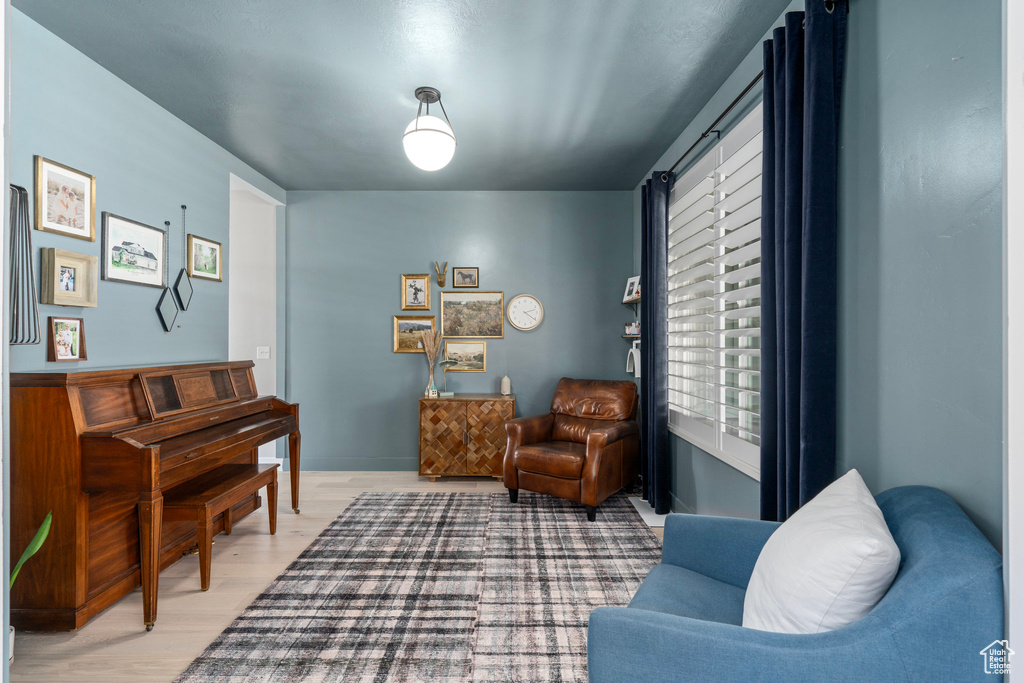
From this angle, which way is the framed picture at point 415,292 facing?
toward the camera

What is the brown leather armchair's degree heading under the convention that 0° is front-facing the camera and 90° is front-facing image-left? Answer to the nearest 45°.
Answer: approximately 45°

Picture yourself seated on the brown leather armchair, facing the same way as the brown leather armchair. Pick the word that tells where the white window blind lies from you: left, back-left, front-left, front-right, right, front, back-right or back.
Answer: left

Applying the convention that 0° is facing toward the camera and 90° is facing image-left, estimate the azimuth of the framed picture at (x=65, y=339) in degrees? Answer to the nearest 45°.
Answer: approximately 315°

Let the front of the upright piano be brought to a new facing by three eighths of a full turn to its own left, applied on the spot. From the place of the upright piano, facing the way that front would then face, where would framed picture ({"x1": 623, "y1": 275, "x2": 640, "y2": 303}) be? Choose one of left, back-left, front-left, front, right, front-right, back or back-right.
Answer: right

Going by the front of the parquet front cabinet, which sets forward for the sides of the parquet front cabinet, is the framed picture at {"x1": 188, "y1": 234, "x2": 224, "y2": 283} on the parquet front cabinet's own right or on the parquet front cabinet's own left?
on the parquet front cabinet's own right

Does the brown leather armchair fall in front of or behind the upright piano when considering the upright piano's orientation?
in front

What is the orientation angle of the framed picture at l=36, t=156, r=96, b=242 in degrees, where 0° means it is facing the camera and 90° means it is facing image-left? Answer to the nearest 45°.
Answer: approximately 315°

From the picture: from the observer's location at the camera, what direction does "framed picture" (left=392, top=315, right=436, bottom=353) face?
facing the viewer

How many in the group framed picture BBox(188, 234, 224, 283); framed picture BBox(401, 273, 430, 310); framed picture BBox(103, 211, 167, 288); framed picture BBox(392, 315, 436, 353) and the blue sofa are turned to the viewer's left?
1

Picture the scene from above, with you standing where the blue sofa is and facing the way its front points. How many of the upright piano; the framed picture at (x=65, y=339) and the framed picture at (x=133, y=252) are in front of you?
3

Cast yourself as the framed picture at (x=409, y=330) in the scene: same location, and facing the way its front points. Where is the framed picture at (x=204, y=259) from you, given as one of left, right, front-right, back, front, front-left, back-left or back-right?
front-right

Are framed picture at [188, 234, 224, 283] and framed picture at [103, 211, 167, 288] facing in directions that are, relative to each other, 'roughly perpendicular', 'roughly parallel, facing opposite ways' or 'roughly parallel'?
roughly parallel

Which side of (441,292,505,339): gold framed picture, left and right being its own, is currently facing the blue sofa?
front

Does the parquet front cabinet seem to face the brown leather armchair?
no

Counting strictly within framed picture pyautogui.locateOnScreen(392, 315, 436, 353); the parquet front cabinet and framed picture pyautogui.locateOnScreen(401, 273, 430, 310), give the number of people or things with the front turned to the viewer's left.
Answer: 0

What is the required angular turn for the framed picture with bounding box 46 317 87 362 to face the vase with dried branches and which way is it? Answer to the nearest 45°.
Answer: approximately 45° to its left

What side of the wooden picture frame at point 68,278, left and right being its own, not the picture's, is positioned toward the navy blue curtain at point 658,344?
front

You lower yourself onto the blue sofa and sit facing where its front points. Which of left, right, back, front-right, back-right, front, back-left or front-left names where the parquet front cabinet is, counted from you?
front-right

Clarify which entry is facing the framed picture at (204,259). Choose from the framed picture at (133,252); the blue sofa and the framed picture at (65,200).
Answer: the blue sofa

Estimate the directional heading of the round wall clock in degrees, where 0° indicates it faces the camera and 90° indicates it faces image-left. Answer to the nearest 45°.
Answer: approximately 0°

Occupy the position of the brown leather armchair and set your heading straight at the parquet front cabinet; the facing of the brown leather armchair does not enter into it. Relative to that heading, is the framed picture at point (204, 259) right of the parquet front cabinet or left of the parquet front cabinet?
left

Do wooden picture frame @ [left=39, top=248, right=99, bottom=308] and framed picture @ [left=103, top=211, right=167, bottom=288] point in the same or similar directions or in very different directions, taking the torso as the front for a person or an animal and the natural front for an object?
same or similar directions

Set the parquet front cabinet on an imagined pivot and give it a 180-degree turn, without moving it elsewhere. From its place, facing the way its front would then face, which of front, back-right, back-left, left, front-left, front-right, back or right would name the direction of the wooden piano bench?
back-left

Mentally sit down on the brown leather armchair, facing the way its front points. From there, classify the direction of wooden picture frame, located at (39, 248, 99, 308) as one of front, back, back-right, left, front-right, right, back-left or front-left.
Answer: front
